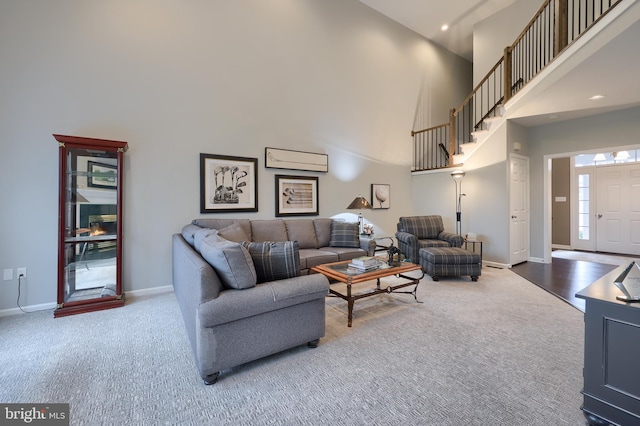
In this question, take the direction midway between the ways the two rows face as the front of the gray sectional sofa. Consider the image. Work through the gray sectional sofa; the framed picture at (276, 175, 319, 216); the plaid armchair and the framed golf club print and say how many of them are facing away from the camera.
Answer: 0

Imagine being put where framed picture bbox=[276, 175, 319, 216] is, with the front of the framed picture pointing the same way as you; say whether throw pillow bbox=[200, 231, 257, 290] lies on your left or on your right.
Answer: on your right

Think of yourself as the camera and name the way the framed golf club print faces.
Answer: facing the viewer and to the right of the viewer

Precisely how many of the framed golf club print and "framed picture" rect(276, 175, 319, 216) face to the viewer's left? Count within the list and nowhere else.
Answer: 0

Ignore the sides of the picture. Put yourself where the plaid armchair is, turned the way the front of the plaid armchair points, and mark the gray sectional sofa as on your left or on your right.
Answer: on your right

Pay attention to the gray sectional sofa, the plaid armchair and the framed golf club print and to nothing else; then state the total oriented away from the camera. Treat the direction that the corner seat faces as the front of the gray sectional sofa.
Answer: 0

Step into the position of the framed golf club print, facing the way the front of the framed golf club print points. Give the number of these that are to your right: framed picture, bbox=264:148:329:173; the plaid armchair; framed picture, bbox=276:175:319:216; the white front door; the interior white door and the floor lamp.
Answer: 0

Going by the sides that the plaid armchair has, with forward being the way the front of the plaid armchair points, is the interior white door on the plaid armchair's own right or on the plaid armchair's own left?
on the plaid armchair's own left

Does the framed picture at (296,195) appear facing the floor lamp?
no

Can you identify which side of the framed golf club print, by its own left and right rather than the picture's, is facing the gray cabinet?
front

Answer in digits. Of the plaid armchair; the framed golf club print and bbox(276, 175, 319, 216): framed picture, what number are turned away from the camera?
0

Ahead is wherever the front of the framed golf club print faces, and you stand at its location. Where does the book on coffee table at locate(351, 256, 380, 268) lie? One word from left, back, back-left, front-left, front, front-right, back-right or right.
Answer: front

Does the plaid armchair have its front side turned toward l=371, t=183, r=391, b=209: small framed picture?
no

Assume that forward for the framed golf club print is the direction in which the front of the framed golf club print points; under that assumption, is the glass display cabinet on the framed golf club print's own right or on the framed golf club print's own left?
on the framed golf club print's own right

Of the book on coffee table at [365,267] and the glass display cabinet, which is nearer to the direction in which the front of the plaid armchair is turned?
the book on coffee table

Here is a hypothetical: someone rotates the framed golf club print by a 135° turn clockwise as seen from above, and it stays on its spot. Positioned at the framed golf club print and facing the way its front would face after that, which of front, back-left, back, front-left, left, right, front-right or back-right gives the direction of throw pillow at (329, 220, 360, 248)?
back

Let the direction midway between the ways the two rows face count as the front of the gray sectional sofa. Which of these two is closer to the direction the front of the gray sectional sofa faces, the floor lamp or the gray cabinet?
the gray cabinet

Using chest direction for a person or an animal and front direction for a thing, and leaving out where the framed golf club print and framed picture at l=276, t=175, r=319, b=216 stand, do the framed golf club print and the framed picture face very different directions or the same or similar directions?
same or similar directions

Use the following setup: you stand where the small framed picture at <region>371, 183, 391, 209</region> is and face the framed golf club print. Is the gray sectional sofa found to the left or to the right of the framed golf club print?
left

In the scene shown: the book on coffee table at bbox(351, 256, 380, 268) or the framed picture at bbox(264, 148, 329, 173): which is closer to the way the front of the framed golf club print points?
the book on coffee table

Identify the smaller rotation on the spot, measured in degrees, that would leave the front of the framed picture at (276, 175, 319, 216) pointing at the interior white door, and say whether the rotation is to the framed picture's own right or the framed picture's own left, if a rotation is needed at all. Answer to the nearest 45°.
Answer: approximately 45° to the framed picture's own left
